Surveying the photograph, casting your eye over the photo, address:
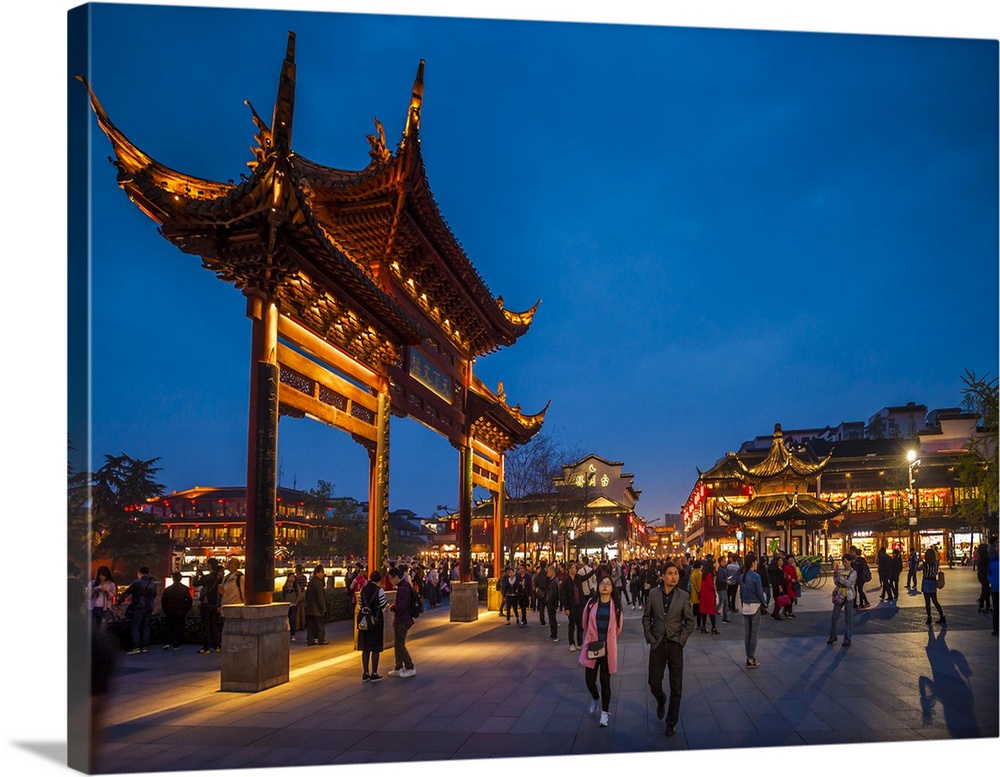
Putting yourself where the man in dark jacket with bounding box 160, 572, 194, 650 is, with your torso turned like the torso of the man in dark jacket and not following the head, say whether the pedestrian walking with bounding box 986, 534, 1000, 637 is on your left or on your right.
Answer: on your right

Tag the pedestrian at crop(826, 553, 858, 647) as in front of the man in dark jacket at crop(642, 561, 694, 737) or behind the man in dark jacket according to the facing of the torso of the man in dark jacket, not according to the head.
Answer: behind

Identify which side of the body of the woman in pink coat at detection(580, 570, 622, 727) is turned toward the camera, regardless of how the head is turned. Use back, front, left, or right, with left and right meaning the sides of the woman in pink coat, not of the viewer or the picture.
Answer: front

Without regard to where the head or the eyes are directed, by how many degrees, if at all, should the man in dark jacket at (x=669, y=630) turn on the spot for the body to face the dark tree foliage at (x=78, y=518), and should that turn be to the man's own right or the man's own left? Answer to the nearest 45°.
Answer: approximately 90° to the man's own right

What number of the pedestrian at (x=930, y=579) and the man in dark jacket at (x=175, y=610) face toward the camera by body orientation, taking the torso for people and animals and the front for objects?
0

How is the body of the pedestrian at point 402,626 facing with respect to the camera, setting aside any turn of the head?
to the viewer's left

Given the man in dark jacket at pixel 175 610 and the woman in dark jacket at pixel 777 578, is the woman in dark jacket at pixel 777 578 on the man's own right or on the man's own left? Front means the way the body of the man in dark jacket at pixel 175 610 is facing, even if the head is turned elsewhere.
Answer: on the man's own right

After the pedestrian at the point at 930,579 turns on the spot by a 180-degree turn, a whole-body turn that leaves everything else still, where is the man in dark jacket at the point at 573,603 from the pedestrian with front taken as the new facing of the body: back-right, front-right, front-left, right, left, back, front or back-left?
front-right
